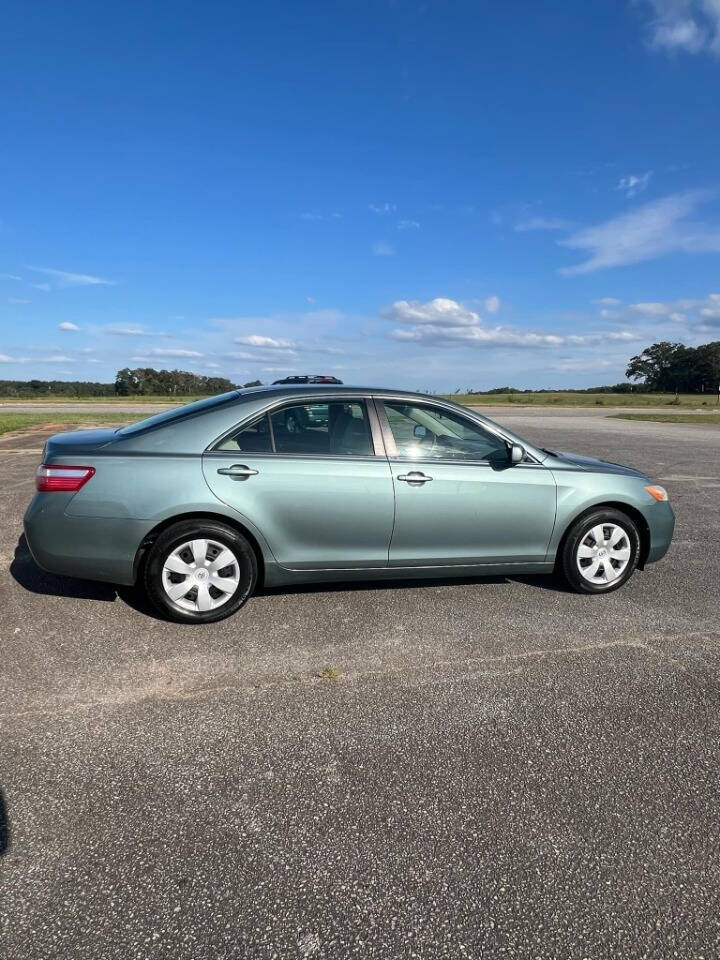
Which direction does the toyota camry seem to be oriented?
to the viewer's right
